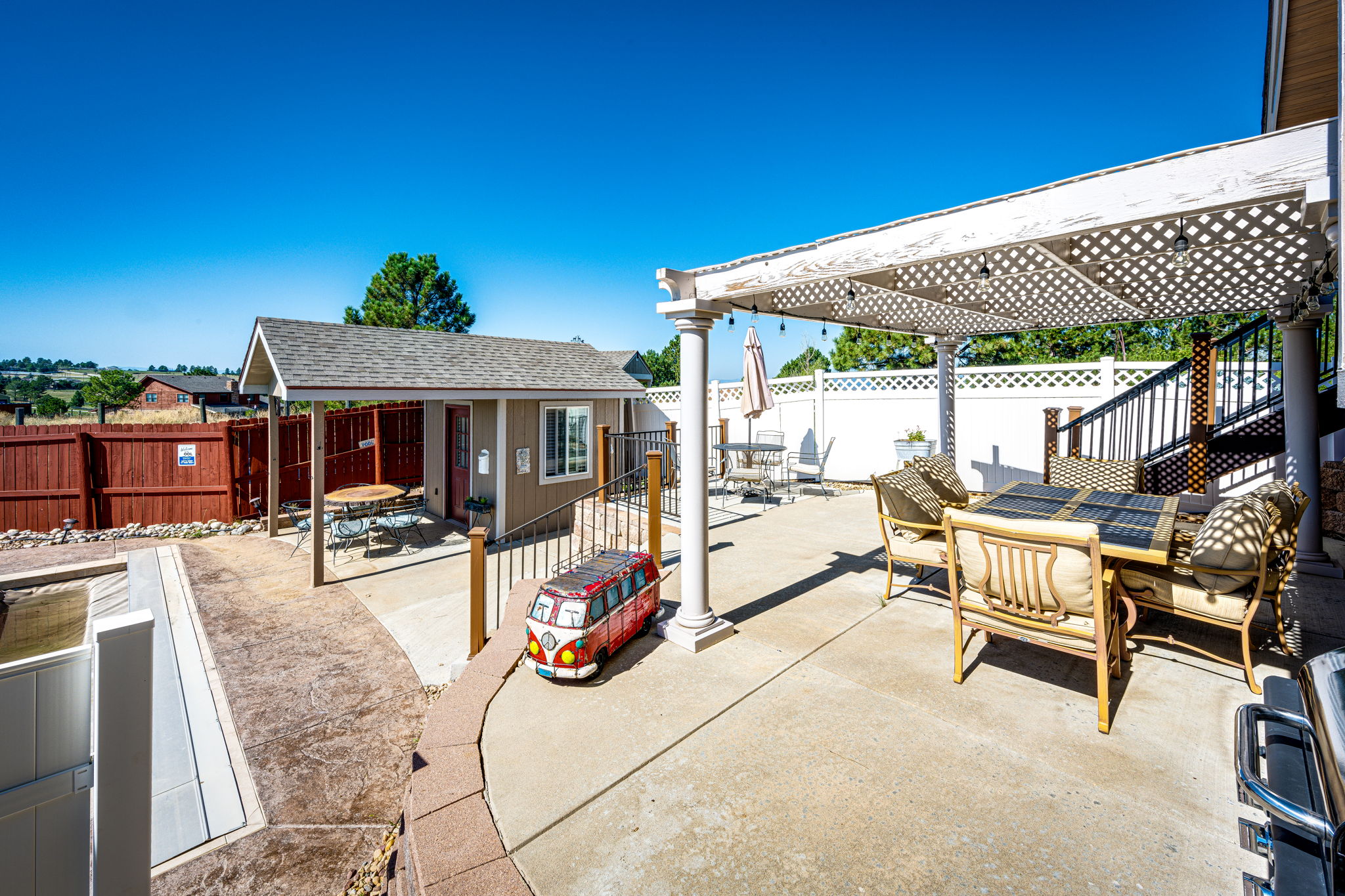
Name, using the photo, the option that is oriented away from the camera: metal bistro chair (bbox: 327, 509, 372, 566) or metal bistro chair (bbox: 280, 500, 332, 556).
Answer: metal bistro chair (bbox: 327, 509, 372, 566)

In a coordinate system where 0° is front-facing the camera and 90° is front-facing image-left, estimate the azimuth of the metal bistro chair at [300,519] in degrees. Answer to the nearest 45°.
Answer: approximately 270°

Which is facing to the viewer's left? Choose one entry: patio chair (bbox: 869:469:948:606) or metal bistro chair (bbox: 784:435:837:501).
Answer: the metal bistro chair

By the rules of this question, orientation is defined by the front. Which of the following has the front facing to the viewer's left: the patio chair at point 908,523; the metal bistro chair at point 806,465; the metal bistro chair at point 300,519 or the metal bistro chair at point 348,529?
the metal bistro chair at point 806,465

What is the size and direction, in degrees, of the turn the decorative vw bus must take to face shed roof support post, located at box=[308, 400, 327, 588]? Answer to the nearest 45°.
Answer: approximately 90° to its right

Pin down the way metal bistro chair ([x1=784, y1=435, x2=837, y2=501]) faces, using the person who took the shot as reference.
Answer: facing to the left of the viewer

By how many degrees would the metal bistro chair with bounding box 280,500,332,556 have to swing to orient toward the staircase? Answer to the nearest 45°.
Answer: approximately 45° to its right

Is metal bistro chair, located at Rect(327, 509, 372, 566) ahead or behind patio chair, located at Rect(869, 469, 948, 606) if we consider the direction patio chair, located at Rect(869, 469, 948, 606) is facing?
behind

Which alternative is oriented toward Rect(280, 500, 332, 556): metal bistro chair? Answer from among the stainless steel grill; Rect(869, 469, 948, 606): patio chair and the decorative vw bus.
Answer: the stainless steel grill

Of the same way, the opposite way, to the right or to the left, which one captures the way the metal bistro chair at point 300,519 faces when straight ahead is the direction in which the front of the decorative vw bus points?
the opposite way

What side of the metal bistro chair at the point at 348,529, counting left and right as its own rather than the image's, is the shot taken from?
back
